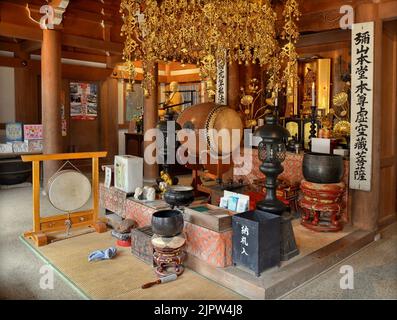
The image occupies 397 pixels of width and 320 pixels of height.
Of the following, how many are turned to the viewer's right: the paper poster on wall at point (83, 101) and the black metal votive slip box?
0

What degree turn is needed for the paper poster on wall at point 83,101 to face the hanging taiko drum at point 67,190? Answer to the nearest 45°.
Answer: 0° — it already faces it

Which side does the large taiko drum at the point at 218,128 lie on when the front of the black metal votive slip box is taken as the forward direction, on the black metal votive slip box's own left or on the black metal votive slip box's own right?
on the black metal votive slip box's own right

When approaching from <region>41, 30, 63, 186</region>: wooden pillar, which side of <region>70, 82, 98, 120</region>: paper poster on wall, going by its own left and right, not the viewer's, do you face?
front

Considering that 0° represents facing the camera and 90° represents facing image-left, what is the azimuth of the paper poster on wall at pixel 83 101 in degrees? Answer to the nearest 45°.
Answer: approximately 0°

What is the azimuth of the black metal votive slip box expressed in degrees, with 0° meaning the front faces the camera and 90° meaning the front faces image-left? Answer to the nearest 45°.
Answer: approximately 45°

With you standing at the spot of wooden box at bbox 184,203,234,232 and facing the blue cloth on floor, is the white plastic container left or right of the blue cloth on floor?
right
